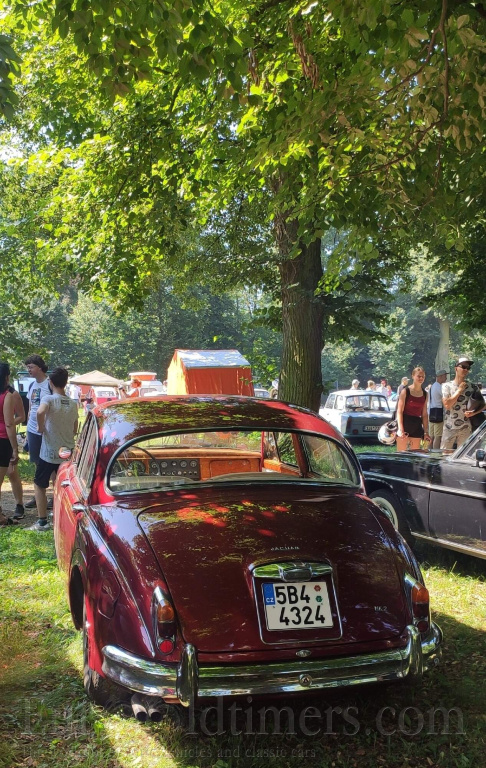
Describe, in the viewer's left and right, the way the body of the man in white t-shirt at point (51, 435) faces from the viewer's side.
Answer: facing away from the viewer and to the left of the viewer

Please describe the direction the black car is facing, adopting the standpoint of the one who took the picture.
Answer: facing away from the viewer and to the left of the viewer

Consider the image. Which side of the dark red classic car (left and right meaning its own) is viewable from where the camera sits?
back

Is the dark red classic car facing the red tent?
yes

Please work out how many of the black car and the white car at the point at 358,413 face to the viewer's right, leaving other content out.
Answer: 0

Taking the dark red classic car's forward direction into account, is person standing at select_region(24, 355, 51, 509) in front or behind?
in front

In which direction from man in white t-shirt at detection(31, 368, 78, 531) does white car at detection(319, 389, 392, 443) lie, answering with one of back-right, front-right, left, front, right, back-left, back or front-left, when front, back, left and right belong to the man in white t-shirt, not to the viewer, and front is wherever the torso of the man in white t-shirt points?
right

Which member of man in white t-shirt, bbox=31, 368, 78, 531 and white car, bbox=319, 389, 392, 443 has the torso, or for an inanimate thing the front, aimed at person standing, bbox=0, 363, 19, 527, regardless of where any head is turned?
the man in white t-shirt

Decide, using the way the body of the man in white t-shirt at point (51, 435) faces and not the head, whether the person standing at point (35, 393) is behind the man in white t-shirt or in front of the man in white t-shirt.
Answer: in front
